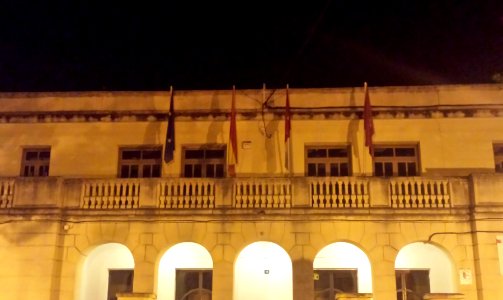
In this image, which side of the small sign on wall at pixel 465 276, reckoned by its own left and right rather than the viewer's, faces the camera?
front

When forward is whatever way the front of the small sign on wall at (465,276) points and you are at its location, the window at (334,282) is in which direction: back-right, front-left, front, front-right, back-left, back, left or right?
right

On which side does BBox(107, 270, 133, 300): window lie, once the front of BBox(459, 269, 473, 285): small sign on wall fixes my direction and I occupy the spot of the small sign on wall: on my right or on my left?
on my right

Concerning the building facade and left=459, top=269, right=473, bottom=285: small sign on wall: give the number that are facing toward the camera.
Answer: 2

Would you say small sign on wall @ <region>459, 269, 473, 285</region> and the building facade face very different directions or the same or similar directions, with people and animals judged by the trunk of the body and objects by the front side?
same or similar directions

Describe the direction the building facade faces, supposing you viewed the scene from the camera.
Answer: facing the viewer
